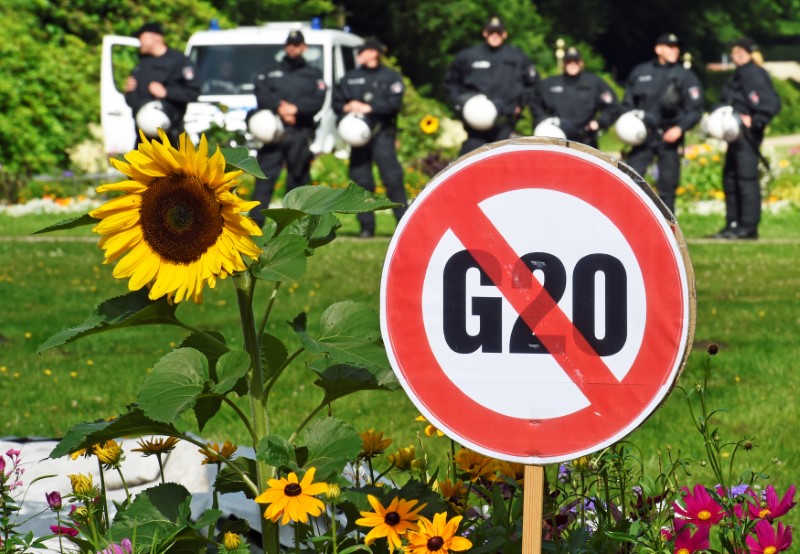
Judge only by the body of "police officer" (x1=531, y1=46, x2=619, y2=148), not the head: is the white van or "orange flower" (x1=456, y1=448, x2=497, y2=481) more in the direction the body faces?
the orange flower

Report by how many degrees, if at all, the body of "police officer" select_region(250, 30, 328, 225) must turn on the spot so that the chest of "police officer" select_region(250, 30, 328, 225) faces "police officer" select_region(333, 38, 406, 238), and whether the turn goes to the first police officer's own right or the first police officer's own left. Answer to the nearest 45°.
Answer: approximately 90° to the first police officer's own left

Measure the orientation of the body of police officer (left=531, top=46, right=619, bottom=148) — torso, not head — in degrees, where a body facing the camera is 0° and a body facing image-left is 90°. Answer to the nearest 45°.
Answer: approximately 0°

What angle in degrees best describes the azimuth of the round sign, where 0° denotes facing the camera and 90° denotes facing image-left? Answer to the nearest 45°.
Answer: approximately 0°

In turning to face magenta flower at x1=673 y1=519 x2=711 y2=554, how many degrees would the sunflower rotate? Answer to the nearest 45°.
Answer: approximately 90° to its left

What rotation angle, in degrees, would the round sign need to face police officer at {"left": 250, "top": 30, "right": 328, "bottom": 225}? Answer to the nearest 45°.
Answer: approximately 180°

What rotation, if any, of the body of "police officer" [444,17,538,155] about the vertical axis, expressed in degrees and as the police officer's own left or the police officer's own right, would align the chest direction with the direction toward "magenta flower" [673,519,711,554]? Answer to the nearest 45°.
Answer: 0° — they already face it

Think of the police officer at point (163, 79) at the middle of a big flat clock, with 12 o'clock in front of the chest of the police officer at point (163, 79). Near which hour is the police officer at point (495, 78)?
the police officer at point (495, 78) is roughly at 8 o'clock from the police officer at point (163, 79).

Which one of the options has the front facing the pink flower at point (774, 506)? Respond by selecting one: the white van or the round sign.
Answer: the white van
